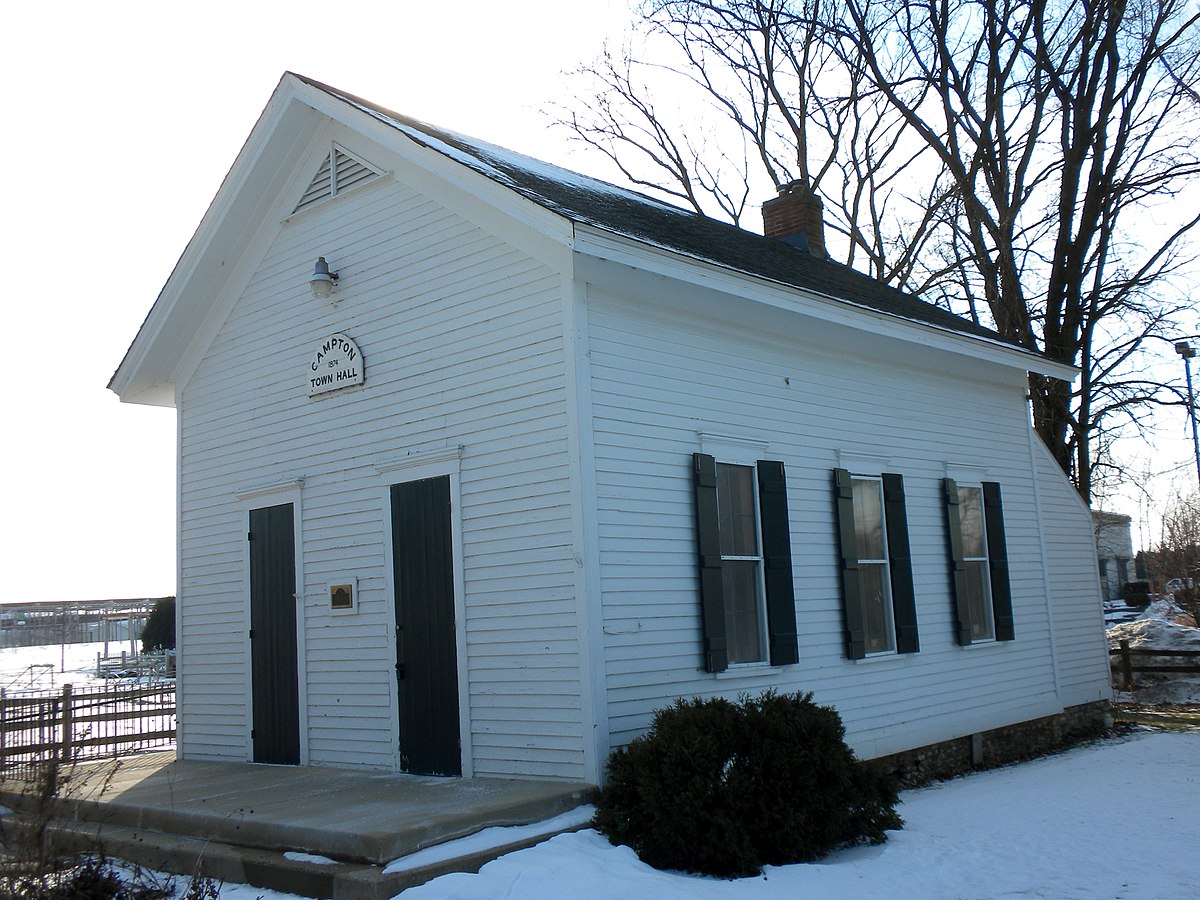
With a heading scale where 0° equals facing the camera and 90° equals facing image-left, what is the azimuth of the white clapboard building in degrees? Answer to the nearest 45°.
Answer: approximately 45°

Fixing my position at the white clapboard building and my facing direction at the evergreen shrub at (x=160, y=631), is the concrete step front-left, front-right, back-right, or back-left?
back-left

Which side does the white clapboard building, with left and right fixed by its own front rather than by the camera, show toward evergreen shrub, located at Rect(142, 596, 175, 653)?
right

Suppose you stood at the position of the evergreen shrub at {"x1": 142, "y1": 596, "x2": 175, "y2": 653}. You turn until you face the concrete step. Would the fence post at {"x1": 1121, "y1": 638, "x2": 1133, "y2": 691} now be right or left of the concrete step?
left

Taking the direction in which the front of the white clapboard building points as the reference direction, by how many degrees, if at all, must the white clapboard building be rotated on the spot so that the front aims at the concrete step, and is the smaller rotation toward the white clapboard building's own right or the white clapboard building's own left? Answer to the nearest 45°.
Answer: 0° — it already faces it

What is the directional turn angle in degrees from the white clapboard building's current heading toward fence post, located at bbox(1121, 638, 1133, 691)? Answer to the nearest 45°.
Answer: approximately 180°

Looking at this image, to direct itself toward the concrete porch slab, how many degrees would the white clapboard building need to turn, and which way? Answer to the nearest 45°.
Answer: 0° — it already faces it

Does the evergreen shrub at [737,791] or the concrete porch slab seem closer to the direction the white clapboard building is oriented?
the concrete porch slab

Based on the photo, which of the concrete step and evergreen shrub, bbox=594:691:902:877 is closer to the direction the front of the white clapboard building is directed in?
the concrete step
